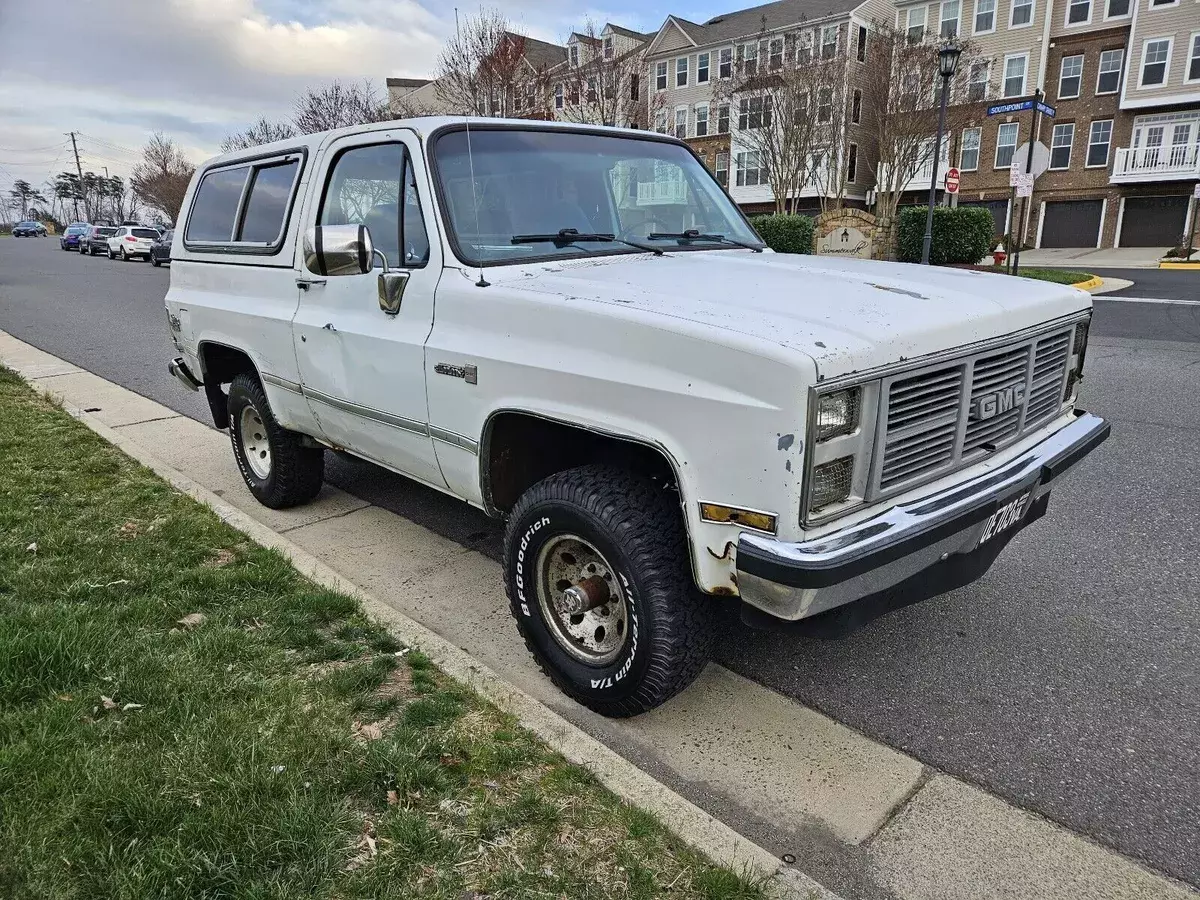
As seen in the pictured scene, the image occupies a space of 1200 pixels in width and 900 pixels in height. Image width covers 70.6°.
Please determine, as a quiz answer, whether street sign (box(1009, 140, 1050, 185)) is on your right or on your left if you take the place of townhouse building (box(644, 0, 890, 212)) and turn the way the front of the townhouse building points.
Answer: on your left

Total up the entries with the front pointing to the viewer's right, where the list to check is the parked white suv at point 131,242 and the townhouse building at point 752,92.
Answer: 0

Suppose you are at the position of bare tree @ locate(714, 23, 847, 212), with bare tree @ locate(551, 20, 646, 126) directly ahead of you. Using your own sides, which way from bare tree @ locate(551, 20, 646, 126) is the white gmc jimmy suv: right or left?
left

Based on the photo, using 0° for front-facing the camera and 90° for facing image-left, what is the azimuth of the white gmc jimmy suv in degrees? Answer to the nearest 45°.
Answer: approximately 315°

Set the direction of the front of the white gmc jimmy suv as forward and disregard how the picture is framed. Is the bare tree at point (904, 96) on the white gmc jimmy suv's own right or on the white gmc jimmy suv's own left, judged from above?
on the white gmc jimmy suv's own left

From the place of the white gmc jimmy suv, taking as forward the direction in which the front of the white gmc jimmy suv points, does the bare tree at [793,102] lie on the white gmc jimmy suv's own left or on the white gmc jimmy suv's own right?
on the white gmc jimmy suv's own left

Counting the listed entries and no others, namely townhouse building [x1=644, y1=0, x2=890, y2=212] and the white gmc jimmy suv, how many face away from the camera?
0

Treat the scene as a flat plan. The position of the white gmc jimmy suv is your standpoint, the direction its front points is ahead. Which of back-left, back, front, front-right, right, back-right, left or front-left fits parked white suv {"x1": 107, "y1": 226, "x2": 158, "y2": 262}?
back

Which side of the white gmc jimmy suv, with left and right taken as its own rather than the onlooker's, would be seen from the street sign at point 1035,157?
left
